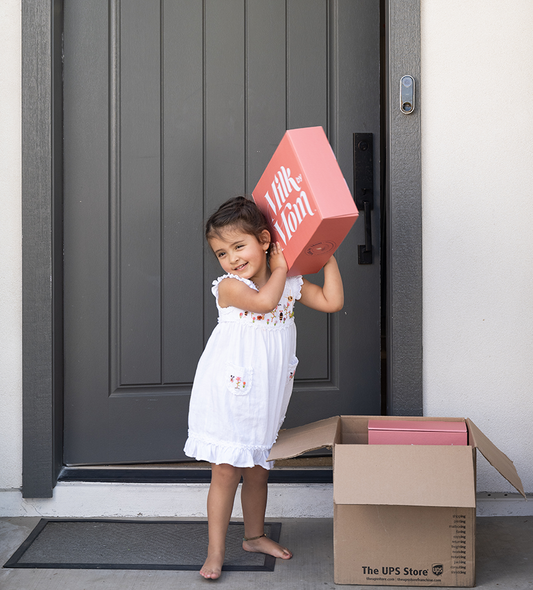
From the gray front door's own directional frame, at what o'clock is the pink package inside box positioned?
The pink package inside box is roughly at 10 o'clock from the gray front door.

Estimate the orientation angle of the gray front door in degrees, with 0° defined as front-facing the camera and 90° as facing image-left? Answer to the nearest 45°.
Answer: approximately 0°
